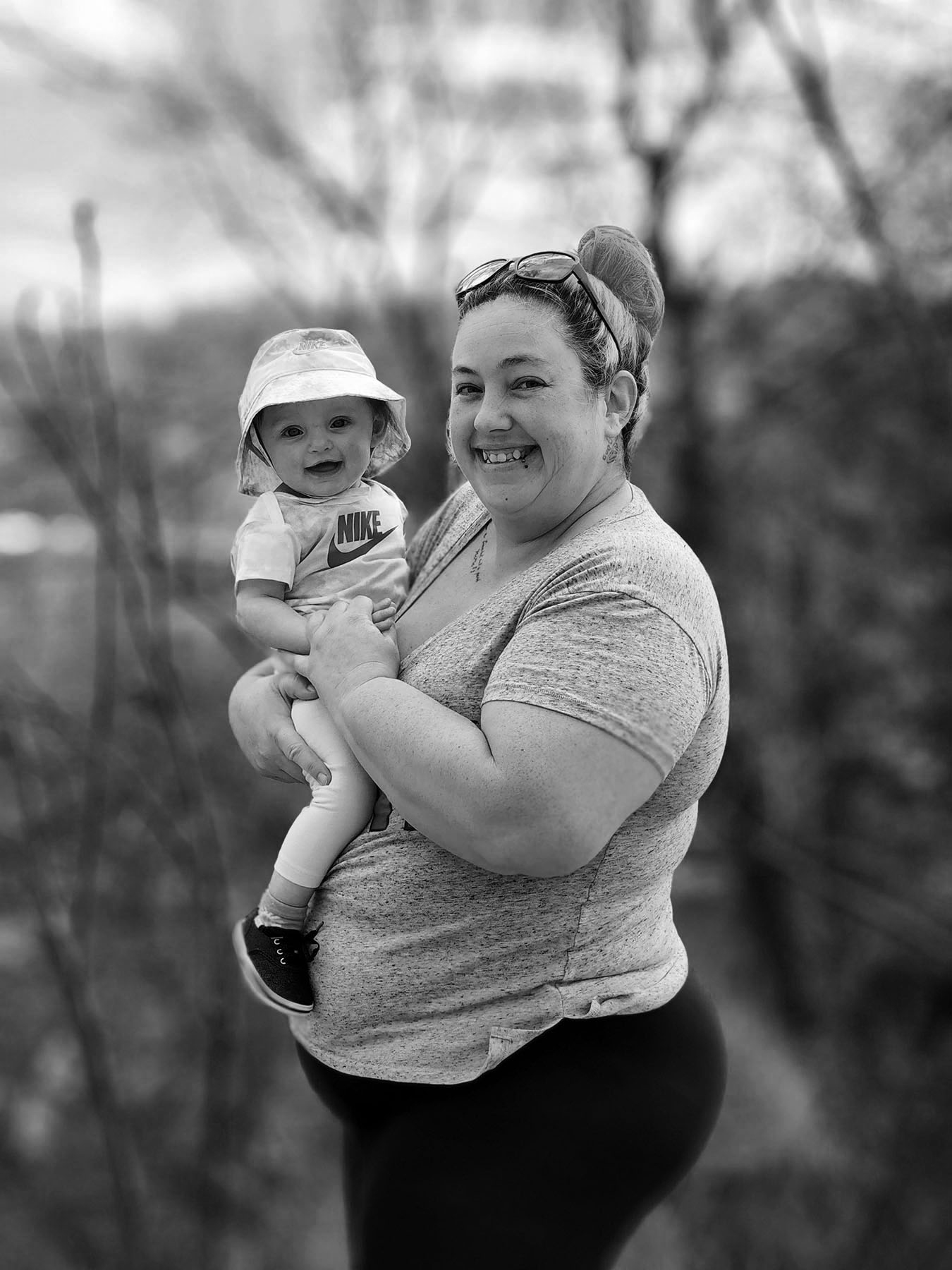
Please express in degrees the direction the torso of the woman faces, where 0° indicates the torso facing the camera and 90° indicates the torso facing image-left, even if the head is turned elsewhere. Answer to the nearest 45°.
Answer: approximately 45°

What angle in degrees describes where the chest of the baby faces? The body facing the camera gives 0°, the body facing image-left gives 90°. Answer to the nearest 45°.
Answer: approximately 315°
